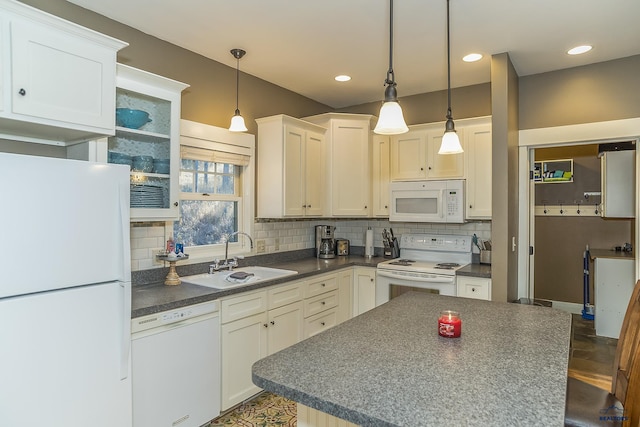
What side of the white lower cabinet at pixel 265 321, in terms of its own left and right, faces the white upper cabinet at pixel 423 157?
left

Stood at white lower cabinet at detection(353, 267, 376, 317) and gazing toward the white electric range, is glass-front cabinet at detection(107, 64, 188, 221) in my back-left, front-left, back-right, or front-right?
back-right

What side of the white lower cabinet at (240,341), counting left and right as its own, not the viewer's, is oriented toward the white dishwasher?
right

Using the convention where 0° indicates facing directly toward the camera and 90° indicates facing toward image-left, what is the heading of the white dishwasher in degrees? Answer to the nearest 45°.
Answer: approximately 315°

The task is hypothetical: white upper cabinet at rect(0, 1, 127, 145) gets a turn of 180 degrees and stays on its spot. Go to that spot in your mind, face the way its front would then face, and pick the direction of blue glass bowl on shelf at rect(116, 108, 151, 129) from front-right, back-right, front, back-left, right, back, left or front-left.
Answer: right

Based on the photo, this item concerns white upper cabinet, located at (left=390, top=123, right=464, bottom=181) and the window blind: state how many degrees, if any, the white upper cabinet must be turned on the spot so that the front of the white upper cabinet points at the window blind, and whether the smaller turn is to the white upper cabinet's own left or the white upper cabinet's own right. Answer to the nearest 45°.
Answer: approximately 45° to the white upper cabinet's own right

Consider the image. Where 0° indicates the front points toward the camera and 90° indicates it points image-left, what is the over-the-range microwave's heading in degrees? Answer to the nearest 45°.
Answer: approximately 0°

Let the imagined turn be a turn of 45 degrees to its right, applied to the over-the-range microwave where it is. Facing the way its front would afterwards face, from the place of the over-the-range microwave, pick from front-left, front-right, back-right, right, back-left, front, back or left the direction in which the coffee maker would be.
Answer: front-right

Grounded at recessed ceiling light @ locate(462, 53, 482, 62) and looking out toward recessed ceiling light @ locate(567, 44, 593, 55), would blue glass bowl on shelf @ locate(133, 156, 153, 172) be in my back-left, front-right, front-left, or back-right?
back-right

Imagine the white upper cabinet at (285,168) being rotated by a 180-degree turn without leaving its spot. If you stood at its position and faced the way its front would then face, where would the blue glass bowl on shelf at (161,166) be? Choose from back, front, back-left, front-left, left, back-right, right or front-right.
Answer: left

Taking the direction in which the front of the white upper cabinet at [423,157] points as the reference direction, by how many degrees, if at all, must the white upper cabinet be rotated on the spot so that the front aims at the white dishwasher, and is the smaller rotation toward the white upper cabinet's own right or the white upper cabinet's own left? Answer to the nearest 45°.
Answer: approximately 45° to the white upper cabinet's own right

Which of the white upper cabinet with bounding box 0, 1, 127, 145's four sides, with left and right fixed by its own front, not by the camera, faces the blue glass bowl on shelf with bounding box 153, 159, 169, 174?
left

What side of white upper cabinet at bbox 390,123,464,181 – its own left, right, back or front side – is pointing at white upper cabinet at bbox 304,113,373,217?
right

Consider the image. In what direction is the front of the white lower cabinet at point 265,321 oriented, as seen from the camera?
facing the viewer and to the right of the viewer
